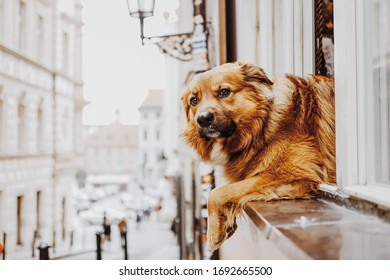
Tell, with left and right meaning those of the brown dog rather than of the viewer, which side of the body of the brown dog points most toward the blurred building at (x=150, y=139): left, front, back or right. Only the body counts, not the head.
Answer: right

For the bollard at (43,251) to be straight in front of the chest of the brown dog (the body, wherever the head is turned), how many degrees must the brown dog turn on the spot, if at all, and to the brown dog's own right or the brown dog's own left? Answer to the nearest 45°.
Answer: approximately 45° to the brown dog's own right

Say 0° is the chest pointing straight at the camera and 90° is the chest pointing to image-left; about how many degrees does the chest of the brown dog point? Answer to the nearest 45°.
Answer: approximately 90°
